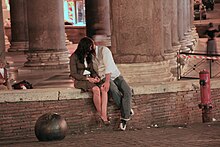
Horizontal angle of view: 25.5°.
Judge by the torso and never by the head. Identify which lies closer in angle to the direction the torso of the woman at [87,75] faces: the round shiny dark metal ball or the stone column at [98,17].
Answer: the round shiny dark metal ball

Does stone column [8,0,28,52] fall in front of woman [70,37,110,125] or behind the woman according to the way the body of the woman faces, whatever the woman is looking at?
behind

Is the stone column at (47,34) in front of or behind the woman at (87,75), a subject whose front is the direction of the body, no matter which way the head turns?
behind

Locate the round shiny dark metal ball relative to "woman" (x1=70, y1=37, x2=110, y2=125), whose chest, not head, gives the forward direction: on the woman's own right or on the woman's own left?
on the woman's own right

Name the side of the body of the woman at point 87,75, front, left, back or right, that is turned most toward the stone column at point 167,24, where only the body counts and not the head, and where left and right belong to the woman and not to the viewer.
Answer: left

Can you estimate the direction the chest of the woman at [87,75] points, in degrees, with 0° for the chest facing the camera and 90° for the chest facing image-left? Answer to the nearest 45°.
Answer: approximately 315°

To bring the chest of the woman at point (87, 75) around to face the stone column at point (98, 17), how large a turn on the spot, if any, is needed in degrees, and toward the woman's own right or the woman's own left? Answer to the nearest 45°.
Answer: approximately 135° to the woman's own left

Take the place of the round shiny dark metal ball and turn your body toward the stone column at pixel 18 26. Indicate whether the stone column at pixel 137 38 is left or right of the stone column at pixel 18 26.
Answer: right

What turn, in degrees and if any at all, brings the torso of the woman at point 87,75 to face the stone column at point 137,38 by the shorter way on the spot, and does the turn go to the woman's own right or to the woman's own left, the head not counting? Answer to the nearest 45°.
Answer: approximately 90° to the woman's own left
